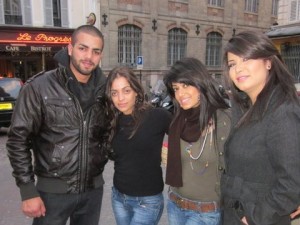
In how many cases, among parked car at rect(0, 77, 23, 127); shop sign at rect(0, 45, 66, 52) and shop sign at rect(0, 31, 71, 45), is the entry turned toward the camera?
2

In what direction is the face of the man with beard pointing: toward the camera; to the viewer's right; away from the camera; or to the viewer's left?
toward the camera

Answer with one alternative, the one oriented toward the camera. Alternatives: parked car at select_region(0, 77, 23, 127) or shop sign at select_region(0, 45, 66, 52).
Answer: the shop sign

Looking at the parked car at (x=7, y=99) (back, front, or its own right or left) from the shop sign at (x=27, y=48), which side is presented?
front

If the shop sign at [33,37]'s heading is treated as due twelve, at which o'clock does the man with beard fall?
The man with beard is roughly at 12 o'clock from the shop sign.

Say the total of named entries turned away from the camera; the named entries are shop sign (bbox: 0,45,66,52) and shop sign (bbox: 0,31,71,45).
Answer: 0

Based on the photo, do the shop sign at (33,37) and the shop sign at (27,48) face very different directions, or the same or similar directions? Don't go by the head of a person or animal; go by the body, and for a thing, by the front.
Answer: same or similar directions

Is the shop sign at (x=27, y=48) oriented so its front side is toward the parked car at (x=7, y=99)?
yes

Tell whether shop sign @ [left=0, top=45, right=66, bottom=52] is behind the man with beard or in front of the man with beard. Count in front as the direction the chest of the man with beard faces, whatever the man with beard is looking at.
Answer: behind

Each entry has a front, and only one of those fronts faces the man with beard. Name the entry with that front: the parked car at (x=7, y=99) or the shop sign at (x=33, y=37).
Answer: the shop sign

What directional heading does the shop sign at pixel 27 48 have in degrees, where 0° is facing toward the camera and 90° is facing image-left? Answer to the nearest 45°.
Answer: approximately 0°

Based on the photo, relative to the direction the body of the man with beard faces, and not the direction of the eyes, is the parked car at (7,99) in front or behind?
behind

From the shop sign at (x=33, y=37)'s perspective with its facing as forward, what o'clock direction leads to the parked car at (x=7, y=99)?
The parked car is roughly at 12 o'clock from the shop sign.

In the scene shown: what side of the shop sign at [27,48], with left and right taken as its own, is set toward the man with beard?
front
